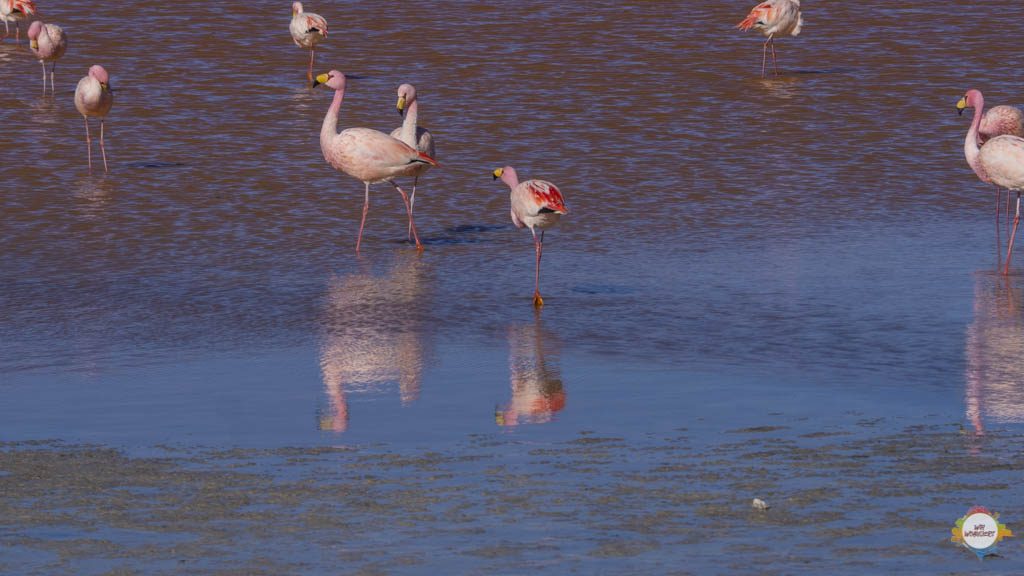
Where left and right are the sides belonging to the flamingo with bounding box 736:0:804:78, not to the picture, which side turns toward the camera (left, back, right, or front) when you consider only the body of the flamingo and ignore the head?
right

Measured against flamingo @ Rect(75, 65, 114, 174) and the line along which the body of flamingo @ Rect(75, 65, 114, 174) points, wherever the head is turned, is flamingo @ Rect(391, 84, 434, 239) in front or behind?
in front

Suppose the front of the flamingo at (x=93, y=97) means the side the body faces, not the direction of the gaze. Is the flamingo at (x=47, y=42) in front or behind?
behind

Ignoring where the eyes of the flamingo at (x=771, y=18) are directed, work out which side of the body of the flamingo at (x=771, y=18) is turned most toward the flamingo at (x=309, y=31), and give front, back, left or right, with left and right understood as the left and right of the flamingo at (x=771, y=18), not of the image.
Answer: back

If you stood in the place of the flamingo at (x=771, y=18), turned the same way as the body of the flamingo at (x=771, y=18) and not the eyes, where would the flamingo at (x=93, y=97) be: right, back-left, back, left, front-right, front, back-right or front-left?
back-right

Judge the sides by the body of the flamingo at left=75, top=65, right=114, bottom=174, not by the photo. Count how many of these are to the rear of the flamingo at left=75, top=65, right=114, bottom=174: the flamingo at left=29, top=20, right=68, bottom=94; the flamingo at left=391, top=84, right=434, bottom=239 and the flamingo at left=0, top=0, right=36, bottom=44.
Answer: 2

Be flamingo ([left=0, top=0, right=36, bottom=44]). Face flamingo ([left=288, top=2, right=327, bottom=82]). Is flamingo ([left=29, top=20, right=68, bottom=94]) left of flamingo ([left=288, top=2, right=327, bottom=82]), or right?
right

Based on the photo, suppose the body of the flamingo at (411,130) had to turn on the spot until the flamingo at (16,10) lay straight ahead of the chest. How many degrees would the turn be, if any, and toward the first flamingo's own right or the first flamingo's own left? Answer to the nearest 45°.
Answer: approximately 90° to the first flamingo's own right

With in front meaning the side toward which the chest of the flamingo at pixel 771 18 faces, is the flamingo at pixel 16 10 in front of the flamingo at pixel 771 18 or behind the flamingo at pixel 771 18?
behind

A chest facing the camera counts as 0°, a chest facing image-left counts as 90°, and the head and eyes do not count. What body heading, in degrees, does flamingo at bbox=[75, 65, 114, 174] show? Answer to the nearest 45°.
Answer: approximately 0°

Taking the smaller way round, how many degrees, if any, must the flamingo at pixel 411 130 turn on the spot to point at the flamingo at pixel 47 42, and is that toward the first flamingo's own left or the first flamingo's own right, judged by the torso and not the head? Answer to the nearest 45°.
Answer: approximately 90° to the first flamingo's own right

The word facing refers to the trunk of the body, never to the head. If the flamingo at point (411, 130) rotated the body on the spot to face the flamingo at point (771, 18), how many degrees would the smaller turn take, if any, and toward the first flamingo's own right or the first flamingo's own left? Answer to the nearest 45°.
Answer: approximately 180°

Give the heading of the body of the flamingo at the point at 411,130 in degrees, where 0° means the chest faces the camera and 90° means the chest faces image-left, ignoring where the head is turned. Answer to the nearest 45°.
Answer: approximately 45°
